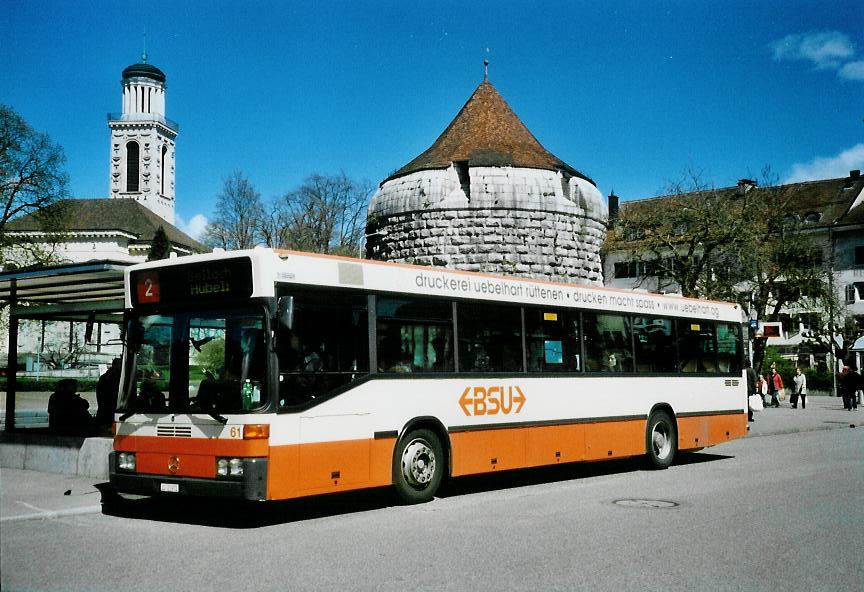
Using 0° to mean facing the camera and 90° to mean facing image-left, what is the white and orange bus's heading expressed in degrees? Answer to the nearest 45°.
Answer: approximately 45°

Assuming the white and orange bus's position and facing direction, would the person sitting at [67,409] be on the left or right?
on its right

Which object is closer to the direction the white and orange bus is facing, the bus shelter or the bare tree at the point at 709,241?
the bus shelter

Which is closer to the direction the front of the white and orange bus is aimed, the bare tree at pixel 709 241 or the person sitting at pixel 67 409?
the person sitting

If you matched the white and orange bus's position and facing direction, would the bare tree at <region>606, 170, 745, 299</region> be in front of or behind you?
behind

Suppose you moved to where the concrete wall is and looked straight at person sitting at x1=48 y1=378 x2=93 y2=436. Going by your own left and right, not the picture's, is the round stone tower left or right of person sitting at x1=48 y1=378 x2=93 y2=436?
right

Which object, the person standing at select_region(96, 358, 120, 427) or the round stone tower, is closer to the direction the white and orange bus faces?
the person standing

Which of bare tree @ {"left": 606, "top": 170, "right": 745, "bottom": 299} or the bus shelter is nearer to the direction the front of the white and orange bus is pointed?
the bus shelter

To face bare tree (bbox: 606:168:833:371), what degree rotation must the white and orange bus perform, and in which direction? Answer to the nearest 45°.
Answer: approximately 180°

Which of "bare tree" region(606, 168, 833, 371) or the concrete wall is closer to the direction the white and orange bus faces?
the concrete wall
